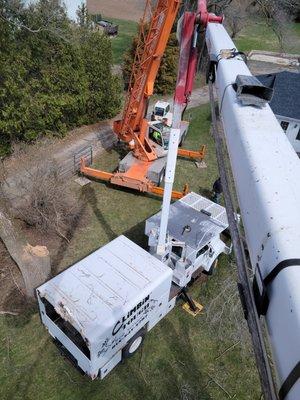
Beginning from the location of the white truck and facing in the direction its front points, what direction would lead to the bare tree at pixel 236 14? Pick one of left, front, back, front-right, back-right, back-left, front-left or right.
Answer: front-left

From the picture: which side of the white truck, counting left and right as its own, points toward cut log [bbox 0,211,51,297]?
left

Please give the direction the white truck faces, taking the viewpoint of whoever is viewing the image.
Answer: facing away from the viewer and to the right of the viewer

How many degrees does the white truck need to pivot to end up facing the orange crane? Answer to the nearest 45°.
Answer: approximately 45° to its left

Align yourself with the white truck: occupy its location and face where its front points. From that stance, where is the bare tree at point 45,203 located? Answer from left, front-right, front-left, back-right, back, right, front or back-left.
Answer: left

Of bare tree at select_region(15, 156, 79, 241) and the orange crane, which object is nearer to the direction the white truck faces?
the orange crane

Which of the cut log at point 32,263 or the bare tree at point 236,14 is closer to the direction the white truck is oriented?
the bare tree

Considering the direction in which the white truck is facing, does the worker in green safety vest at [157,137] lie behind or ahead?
ahead
